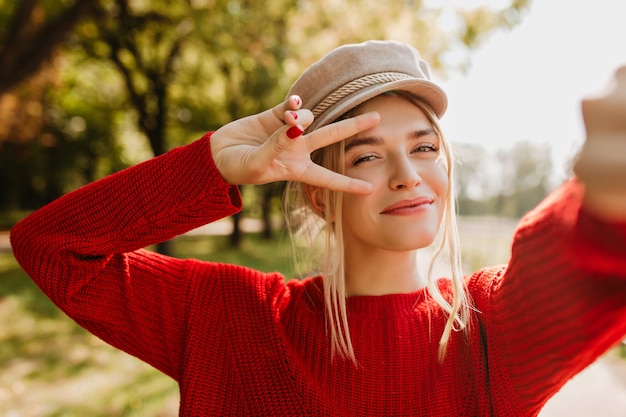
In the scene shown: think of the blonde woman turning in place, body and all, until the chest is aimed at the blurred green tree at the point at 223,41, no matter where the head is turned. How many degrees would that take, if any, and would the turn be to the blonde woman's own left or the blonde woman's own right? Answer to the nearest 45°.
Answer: approximately 180°

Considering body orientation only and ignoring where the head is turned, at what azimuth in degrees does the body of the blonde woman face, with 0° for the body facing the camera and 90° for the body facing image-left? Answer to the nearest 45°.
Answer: approximately 0°
